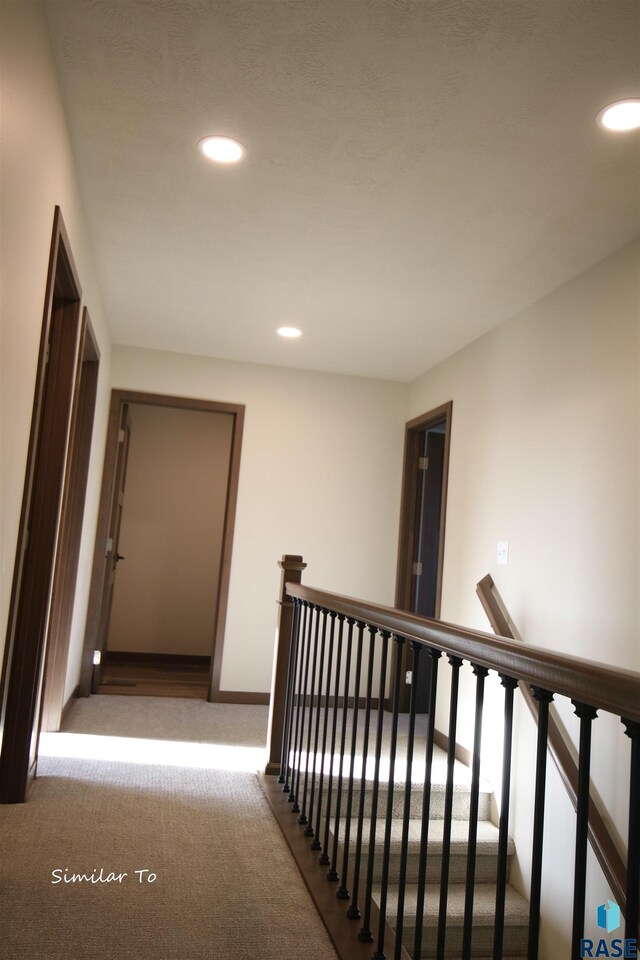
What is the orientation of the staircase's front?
toward the camera

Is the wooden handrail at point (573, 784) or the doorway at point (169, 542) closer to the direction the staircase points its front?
the wooden handrail

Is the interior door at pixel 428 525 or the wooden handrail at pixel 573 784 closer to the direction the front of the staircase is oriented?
the wooden handrail

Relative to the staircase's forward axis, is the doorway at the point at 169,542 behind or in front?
behind

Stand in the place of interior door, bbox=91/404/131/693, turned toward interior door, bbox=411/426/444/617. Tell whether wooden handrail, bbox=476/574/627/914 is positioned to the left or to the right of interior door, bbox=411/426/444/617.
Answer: right

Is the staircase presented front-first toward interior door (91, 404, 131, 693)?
no

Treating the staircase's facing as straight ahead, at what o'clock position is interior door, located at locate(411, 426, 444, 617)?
The interior door is roughly at 6 o'clock from the staircase.
